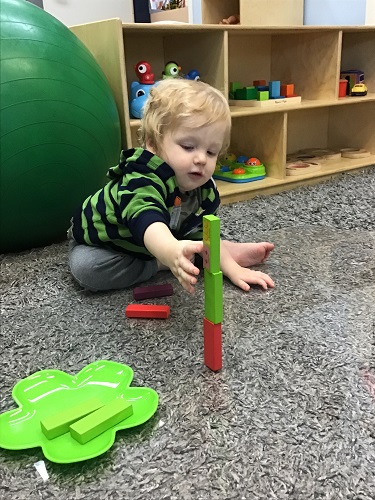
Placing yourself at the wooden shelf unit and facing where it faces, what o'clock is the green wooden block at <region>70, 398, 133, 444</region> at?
The green wooden block is roughly at 2 o'clock from the wooden shelf unit.

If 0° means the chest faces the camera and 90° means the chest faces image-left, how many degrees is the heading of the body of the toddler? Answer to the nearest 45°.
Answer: approximately 315°

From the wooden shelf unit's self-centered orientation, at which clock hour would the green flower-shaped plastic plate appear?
The green flower-shaped plastic plate is roughly at 2 o'clock from the wooden shelf unit.

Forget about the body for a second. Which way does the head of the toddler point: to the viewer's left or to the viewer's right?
to the viewer's right

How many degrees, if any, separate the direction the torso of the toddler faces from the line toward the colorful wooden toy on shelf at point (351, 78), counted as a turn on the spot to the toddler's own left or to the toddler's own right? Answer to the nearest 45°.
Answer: approximately 90° to the toddler's own left

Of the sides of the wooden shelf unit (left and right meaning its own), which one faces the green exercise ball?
right

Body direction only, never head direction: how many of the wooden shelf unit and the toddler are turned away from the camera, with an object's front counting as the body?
0

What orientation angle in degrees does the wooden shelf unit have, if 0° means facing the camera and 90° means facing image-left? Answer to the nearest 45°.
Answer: approximately 315°

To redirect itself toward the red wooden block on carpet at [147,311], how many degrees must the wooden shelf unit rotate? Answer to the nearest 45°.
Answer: approximately 45° to its right
